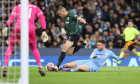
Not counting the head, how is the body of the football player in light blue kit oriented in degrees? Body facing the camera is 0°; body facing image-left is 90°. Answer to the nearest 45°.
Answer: approximately 45°

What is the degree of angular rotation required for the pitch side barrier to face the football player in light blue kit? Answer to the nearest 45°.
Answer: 0° — it already faces them

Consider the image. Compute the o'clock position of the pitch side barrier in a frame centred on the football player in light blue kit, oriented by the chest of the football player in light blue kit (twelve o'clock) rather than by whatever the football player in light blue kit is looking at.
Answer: The pitch side barrier is roughly at 4 o'clock from the football player in light blue kit.

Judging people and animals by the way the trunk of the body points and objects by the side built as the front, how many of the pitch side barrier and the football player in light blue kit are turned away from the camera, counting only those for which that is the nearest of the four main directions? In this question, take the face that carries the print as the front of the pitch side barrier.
0

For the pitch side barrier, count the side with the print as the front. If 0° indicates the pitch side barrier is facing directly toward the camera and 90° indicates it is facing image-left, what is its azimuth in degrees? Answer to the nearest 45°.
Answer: approximately 0°
